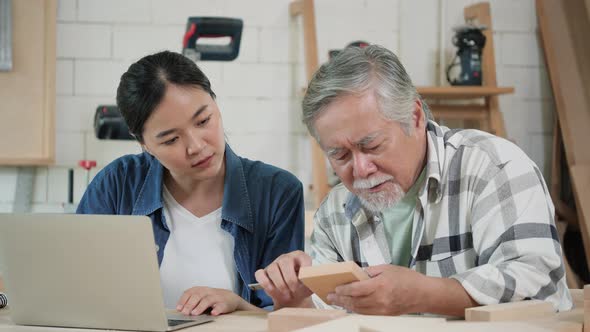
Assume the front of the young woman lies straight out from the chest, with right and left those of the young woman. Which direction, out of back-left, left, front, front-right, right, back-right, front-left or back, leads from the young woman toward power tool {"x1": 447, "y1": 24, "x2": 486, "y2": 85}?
back-left

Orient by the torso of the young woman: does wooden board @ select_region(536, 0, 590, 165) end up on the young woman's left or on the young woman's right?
on the young woman's left

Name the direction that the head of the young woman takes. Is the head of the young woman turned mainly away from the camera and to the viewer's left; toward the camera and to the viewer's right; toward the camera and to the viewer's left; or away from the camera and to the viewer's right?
toward the camera and to the viewer's right

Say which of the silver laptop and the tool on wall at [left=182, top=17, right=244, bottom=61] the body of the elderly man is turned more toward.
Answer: the silver laptop

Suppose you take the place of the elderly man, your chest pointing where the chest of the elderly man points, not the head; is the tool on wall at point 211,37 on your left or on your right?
on your right

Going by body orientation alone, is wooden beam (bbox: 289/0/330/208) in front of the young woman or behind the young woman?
behind

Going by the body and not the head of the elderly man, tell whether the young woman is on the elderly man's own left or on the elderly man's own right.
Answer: on the elderly man's own right
